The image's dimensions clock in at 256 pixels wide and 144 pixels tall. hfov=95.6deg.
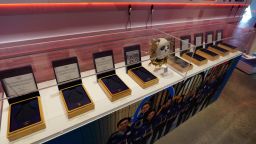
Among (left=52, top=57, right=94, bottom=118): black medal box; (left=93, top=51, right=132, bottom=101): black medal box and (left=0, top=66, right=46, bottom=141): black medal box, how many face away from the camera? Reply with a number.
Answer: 0

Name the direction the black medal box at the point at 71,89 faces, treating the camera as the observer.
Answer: facing the viewer and to the right of the viewer

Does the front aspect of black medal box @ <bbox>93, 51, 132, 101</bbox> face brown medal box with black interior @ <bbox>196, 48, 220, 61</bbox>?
no

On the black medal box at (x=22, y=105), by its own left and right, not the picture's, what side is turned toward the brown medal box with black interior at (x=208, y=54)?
left

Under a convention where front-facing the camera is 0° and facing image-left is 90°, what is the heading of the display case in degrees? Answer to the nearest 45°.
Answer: approximately 315°

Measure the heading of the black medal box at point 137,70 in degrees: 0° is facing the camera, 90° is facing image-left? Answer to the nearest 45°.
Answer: approximately 315°

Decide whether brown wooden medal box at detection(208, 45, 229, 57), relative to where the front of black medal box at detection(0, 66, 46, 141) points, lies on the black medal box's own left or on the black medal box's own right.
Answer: on the black medal box's own left

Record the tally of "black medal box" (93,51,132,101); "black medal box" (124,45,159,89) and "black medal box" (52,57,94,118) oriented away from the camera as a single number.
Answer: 0

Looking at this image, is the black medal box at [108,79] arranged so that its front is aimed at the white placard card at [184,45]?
no

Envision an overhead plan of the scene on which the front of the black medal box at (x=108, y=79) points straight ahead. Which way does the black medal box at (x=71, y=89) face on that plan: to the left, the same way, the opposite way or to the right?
the same way

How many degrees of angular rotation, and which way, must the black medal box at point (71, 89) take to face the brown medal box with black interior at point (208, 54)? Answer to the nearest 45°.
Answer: approximately 45° to its left

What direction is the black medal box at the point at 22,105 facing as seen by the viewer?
toward the camera

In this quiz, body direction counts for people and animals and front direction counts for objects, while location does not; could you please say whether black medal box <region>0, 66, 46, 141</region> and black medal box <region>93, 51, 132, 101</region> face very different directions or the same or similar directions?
same or similar directions
